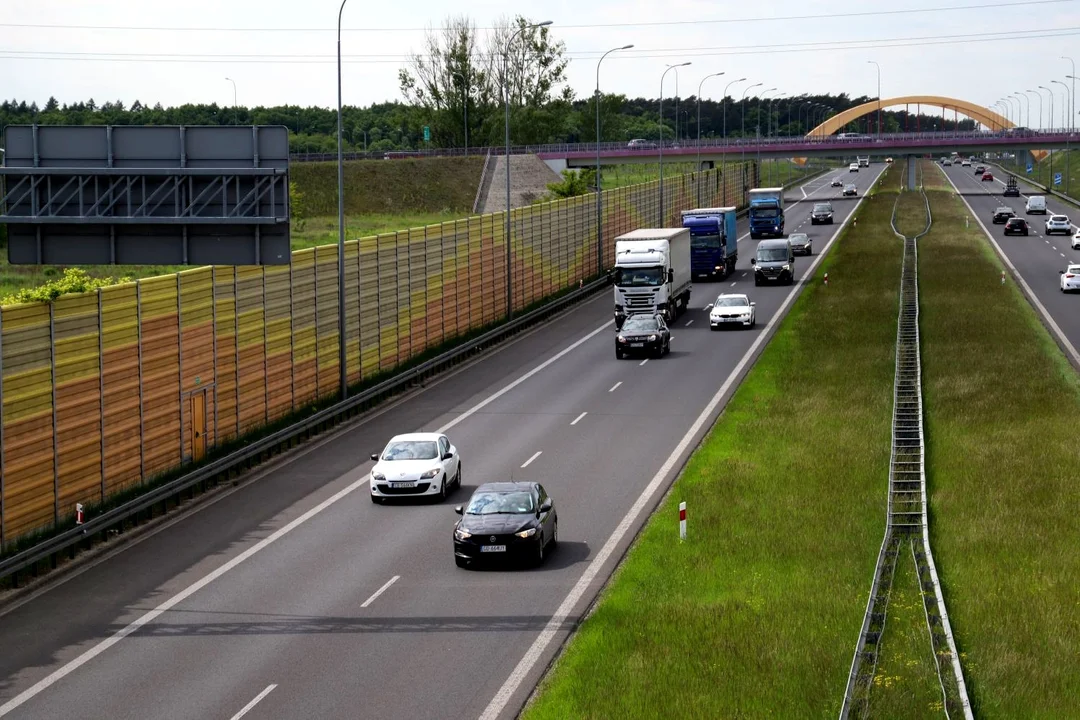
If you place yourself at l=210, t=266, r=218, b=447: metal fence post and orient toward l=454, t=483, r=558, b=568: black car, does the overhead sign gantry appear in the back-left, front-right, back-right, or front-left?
front-right

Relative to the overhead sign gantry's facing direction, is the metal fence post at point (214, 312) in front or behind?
in front

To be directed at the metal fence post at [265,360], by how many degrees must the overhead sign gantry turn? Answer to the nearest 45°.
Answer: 0° — it already faces it

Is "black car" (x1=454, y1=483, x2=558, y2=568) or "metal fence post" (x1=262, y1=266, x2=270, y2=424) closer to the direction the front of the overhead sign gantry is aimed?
the metal fence post

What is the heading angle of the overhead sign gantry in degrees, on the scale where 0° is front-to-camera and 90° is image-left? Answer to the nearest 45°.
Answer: approximately 180°

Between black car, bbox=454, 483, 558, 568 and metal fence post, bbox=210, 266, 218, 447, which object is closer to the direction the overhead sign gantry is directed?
the metal fence post
